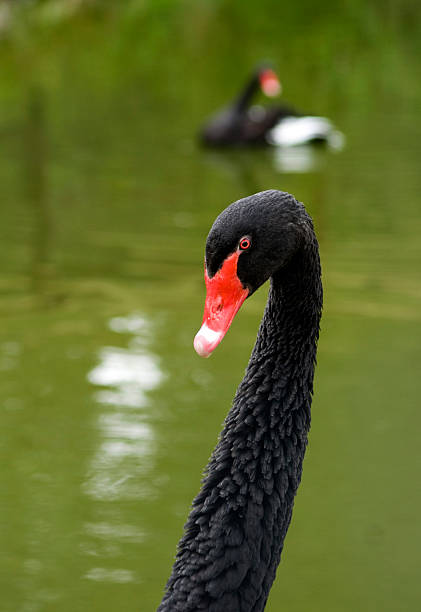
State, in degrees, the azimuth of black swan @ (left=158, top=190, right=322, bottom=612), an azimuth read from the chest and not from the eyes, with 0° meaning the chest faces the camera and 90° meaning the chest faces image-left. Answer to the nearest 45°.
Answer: approximately 45°

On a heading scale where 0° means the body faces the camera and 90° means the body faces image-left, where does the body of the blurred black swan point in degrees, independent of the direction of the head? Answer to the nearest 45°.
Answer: approximately 90°

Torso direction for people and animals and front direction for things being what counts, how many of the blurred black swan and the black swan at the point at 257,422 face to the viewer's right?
0
